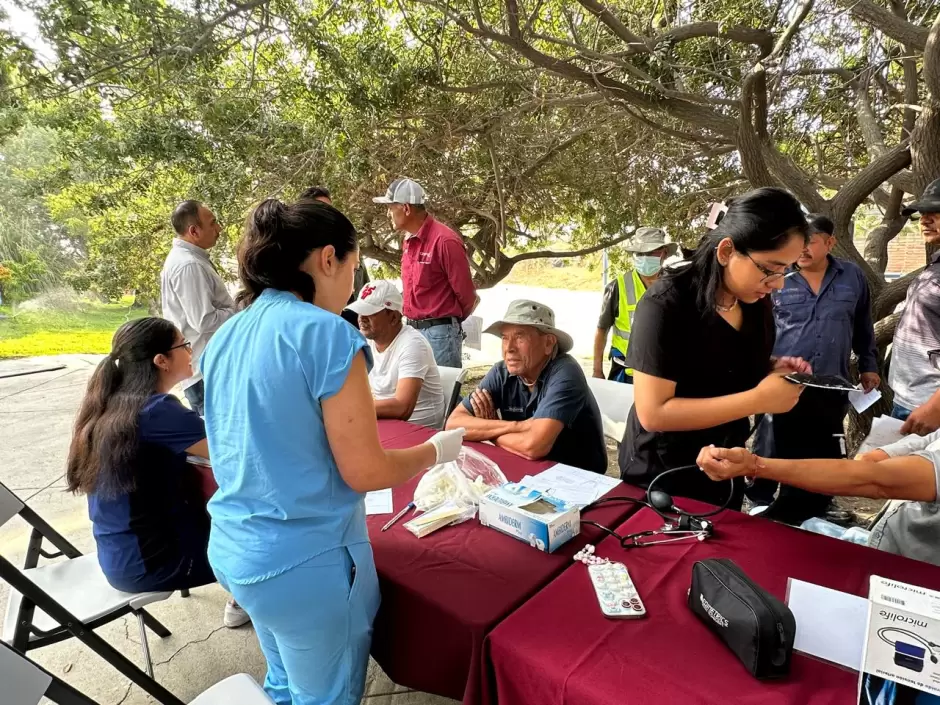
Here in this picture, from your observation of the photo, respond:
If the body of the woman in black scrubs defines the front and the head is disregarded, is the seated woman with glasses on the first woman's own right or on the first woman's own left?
on the first woman's own right

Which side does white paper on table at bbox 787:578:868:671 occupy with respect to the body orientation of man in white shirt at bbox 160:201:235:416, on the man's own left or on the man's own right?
on the man's own right

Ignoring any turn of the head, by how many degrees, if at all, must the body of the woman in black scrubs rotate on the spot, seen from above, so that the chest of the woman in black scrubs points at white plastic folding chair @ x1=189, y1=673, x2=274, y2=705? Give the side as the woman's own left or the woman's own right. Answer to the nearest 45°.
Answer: approximately 90° to the woman's own right

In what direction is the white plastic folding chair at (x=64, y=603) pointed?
to the viewer's right

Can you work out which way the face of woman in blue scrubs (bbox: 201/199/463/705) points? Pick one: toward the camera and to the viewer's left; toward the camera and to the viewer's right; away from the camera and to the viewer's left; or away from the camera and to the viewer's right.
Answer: away from the camera and to the viewer's right

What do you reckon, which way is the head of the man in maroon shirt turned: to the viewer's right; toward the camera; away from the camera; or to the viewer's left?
to the viewer's left

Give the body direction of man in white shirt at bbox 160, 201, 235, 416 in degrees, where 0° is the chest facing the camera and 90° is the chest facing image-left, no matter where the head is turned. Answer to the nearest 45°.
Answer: approximately 270°

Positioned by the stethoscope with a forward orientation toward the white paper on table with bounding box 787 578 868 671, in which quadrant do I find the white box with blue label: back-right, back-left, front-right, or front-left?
back-right

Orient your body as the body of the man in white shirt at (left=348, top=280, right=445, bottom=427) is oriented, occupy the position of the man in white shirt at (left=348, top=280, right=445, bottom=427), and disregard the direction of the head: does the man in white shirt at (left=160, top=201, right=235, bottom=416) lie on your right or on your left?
on your right

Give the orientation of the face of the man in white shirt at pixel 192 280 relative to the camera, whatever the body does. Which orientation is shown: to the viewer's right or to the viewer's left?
to the viewer's right
